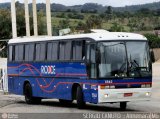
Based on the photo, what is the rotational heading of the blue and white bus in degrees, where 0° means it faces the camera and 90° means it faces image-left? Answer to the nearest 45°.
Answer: approximately 315°
